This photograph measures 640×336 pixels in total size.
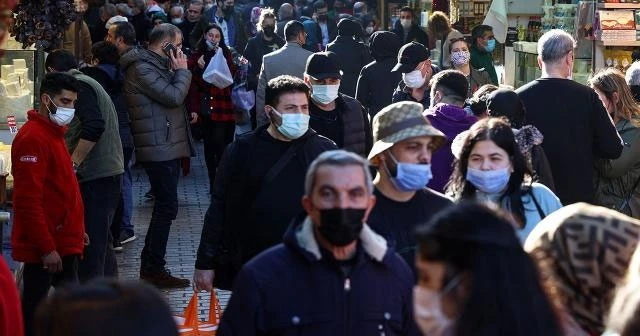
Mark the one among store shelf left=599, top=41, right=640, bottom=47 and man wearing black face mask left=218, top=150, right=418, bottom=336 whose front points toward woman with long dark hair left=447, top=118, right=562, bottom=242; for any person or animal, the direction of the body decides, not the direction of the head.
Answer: the store shelf

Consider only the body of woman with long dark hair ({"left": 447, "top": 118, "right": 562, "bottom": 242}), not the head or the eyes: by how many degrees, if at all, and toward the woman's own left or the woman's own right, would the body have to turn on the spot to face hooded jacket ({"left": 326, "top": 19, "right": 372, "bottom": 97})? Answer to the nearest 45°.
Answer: approximately 135° to the woman's own right

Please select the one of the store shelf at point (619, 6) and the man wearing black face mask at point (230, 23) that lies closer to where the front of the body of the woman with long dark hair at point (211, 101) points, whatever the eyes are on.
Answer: the store shelf

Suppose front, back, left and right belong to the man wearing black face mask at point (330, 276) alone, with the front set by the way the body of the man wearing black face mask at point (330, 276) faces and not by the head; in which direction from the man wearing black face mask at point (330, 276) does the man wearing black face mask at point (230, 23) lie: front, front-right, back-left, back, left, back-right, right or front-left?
back

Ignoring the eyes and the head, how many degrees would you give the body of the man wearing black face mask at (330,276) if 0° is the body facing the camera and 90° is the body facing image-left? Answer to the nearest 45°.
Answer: approximately 0°

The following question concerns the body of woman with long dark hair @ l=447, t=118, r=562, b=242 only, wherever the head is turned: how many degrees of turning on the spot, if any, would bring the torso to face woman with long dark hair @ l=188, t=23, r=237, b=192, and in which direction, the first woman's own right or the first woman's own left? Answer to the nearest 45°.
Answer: approximately 90° to the first woman's own right

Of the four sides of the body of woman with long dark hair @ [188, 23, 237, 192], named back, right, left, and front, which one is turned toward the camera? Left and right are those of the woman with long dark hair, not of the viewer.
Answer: front

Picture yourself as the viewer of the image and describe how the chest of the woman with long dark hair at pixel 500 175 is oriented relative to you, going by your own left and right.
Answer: facing the viewer and to the left of the viewer
